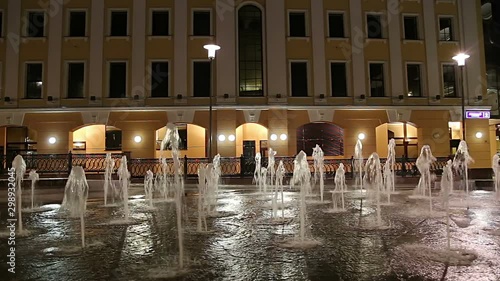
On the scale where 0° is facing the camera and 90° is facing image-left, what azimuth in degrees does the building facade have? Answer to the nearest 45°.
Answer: approximately 0°

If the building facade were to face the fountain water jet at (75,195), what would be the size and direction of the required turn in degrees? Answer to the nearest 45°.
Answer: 0° — it already faces it
